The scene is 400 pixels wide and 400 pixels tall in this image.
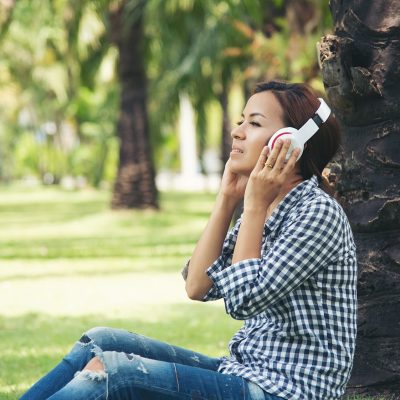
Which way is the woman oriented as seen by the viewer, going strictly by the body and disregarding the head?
to the viewer's left

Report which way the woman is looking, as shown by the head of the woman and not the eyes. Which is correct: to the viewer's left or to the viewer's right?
to the viewer's left

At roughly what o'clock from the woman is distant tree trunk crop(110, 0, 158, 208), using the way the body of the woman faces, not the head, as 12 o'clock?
The distant tree trunk is roughly at 3 o'clock from the woman.
